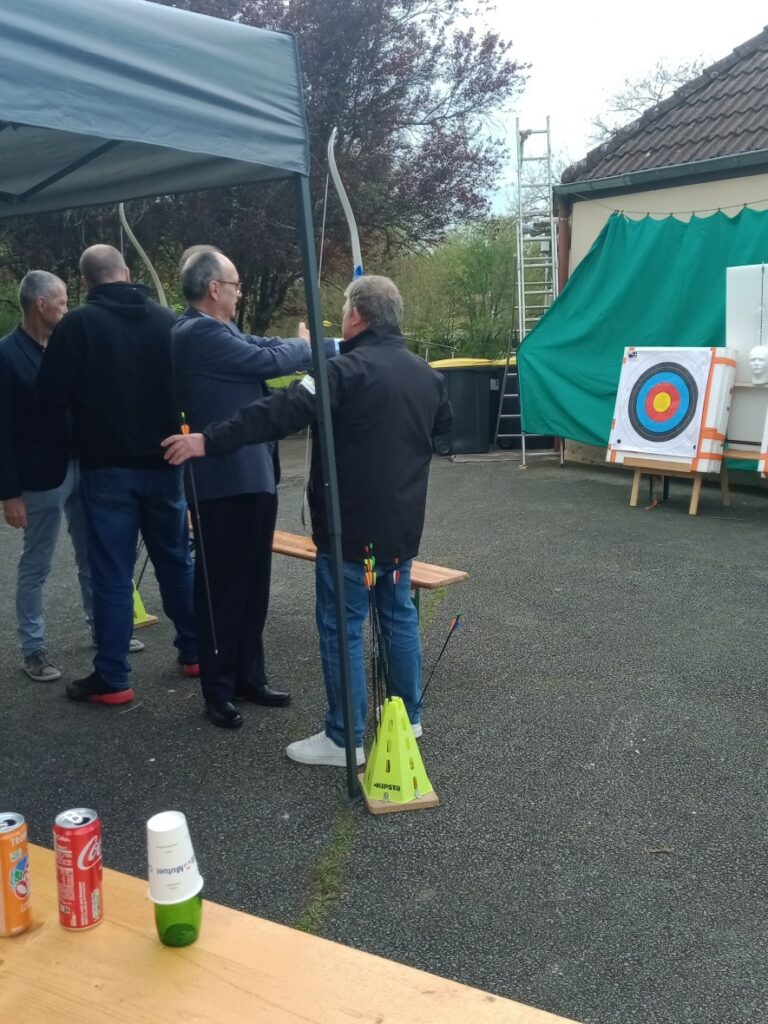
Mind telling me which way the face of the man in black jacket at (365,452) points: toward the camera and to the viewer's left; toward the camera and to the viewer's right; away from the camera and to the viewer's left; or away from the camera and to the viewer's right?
away from the camera and to the viewer's left

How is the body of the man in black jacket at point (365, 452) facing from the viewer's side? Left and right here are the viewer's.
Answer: facing away from the viewer and to the left of the viewer

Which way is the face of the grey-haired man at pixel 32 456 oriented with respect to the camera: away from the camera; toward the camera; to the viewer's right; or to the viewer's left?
to the viewer's right

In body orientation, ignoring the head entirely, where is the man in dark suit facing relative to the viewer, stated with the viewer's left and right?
facing to the right of the viewer

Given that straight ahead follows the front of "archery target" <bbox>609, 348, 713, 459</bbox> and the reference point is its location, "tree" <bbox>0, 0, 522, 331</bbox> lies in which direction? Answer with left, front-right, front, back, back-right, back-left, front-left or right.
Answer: right

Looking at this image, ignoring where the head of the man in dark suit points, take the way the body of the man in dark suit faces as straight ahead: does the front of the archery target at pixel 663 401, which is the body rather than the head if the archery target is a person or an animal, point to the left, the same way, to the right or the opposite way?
the opposite way
